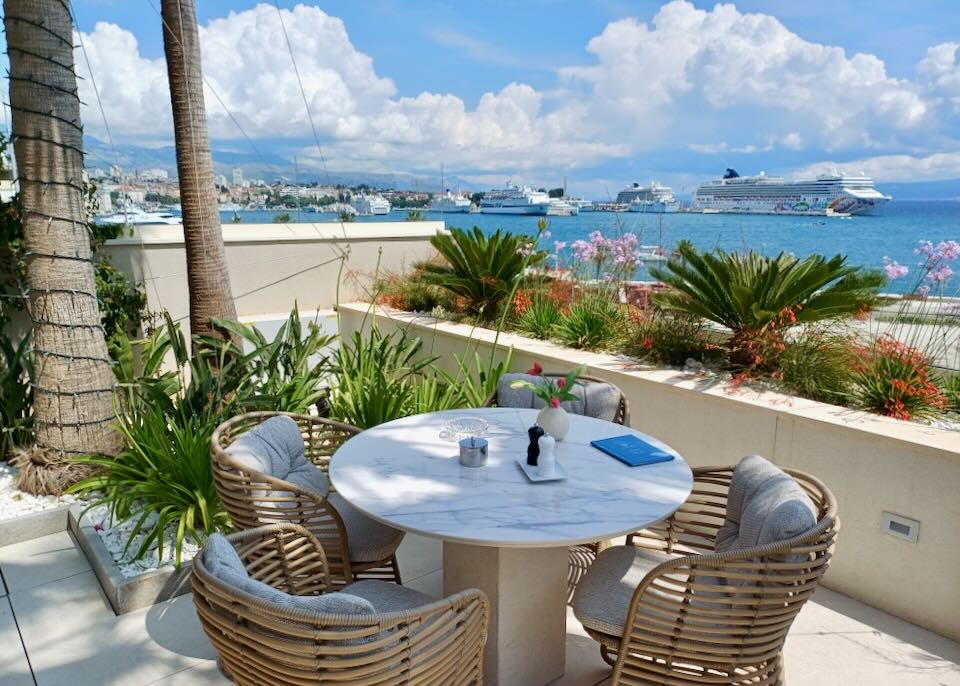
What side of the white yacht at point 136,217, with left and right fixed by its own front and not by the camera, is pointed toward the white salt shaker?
left

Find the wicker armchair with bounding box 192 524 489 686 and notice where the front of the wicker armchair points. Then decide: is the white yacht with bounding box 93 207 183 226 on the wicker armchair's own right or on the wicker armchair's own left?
on the wicker armchair's own left

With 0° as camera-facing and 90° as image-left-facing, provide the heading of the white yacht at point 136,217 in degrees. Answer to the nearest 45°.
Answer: approximately 90°

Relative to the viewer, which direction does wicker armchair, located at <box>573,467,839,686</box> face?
to the viewer's left

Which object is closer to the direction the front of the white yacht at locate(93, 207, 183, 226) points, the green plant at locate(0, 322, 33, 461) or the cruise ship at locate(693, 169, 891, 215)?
the green plant

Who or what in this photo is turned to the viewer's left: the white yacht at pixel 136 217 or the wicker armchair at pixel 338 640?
the white yacht

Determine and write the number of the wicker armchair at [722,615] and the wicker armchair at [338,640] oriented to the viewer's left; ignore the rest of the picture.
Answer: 1

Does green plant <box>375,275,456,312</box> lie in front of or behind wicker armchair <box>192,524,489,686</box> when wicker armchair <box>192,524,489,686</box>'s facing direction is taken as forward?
in front

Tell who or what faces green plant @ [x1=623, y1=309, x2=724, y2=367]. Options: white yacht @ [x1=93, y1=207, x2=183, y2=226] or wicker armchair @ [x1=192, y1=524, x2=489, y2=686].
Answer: the wicker armchair

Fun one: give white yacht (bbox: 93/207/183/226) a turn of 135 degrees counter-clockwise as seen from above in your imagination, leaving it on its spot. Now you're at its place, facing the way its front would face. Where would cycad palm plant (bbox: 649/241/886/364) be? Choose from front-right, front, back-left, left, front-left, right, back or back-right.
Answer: front

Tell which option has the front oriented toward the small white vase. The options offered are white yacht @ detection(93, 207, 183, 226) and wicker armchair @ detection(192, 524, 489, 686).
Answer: the wicker armchair

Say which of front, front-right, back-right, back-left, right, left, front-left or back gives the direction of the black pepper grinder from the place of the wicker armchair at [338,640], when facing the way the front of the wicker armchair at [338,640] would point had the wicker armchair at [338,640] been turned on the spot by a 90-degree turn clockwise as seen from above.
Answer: left

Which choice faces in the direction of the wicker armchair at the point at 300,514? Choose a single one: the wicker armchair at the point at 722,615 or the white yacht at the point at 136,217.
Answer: the wicker armchair at the point at 722,615

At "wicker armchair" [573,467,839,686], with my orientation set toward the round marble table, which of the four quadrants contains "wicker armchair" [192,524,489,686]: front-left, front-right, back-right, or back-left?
front-left

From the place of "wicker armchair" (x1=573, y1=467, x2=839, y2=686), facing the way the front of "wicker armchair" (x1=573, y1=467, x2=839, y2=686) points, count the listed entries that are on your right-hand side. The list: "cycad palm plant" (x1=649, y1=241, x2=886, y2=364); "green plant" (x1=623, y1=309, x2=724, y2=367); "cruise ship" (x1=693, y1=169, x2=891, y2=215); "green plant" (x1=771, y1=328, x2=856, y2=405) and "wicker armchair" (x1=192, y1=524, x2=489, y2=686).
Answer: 4

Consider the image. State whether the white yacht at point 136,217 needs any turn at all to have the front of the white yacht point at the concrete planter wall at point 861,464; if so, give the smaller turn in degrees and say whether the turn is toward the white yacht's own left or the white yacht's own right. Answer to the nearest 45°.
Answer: approximately 135° to the white yacht's own left

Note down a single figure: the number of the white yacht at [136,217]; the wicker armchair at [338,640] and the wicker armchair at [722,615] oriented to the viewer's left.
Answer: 2

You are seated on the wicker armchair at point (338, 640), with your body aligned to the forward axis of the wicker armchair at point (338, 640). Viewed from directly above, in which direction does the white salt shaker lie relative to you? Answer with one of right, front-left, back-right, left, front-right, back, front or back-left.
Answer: front

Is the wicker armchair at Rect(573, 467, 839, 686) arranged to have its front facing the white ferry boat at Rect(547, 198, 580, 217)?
no
